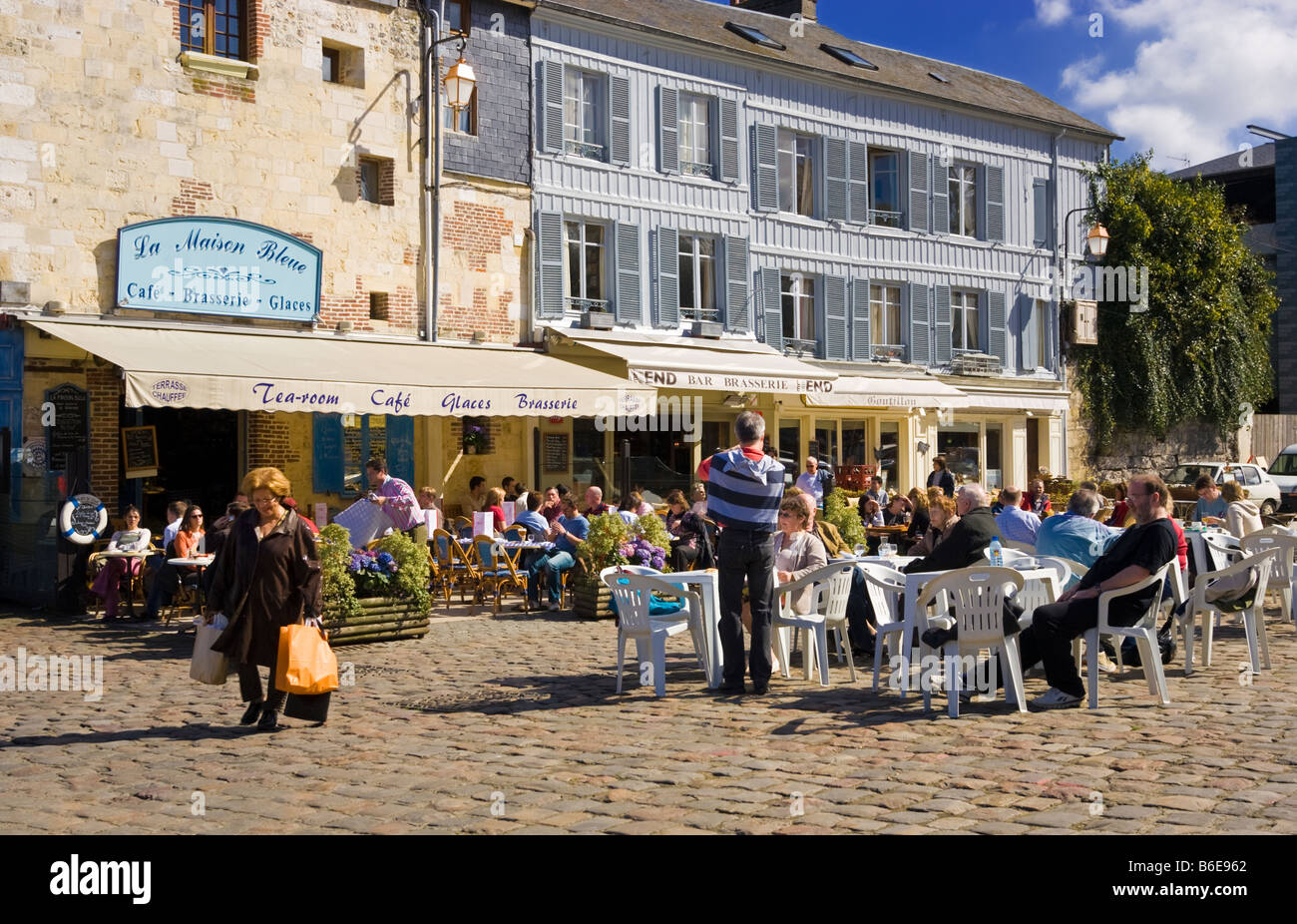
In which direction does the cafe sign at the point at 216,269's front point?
toward the camera

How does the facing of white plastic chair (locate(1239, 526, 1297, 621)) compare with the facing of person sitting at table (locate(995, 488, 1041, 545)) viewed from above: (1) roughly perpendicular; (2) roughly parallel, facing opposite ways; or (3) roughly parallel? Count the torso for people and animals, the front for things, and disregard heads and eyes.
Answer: roughly perpendicular

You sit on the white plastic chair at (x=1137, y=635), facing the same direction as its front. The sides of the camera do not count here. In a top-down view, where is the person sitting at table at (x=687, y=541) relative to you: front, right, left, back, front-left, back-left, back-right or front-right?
front-right

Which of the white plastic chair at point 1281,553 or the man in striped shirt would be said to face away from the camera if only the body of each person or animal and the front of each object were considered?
the man in striped shirt

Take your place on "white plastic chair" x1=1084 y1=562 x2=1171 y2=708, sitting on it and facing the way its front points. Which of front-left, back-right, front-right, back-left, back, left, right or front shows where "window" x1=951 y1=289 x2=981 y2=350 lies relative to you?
right

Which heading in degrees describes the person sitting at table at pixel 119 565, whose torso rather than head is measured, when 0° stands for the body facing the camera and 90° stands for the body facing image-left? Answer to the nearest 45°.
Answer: approximately 0°

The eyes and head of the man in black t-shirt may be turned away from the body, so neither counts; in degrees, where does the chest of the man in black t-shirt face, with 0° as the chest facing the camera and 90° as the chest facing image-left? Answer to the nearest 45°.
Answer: approximately 90°

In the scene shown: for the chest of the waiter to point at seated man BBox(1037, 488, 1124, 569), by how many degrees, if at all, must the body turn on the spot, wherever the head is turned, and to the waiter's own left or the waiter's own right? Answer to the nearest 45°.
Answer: approximately 135° to the waiter's own left

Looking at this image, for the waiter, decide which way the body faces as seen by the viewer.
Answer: to the viewer's left

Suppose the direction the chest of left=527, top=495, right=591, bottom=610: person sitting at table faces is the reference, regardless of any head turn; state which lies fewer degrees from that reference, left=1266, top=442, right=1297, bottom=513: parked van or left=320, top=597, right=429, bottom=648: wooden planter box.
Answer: the wooden planter box

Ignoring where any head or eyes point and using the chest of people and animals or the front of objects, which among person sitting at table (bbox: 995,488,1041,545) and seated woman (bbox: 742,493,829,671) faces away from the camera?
the person sitting at table

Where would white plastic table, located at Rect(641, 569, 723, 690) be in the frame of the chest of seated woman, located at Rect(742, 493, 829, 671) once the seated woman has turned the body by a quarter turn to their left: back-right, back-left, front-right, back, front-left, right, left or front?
right

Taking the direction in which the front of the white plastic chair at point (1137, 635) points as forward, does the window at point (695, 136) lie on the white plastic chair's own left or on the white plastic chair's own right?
on the white plastic chair's own right

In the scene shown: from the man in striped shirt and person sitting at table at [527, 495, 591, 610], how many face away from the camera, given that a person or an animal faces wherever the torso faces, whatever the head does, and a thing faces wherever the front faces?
1

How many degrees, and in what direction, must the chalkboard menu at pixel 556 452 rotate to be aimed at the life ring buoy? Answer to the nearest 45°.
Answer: approximately 45° to its right

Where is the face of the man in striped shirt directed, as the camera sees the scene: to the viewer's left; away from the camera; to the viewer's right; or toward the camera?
away from the camera
